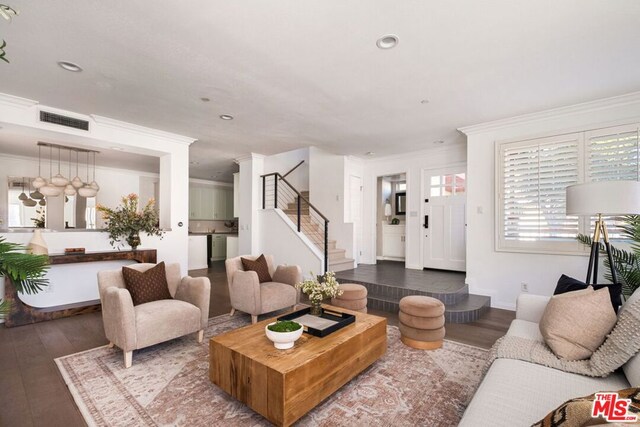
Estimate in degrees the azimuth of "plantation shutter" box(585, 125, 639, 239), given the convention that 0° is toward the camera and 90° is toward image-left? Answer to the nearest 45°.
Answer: approximately 45°

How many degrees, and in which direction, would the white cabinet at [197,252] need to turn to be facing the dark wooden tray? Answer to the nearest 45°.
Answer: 0° — it already faces it

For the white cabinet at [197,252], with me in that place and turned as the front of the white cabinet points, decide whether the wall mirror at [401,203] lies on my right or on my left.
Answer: on my left

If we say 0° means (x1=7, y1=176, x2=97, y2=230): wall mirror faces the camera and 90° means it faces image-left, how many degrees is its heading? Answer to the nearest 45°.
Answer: approximately 0°

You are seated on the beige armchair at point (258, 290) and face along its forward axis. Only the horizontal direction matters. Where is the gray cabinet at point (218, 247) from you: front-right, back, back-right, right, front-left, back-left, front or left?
back-left

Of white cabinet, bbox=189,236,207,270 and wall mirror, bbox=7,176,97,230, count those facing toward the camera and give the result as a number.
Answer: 2

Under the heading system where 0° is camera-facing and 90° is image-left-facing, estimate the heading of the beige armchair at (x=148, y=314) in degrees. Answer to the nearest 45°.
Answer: approximately 315°

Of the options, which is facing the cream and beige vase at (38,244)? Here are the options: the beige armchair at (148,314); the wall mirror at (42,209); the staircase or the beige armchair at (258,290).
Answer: the wall mirror

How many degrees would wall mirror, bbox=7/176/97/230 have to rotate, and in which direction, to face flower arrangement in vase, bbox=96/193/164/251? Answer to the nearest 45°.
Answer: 0° — it already faces it

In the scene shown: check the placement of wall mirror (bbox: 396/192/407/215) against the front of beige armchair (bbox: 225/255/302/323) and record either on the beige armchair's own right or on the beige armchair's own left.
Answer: on the beige armchair's own left

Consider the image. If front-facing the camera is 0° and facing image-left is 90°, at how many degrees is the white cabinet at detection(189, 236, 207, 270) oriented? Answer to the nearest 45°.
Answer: approximately 0°

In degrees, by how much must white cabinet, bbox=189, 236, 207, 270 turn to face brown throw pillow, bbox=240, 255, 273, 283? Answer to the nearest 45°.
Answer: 0° — it already faces it
